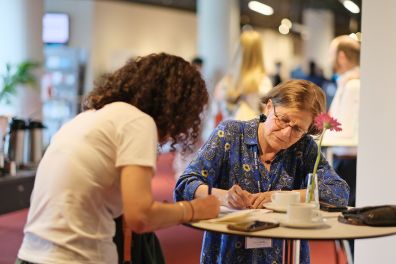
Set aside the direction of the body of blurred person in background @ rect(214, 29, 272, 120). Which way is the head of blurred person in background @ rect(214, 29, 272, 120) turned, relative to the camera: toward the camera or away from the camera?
away from the camera

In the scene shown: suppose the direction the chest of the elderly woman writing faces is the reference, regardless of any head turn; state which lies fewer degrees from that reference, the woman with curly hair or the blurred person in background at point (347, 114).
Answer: the woman with curly hair

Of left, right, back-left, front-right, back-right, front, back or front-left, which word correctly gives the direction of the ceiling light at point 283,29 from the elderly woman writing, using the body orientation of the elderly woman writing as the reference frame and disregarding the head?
back

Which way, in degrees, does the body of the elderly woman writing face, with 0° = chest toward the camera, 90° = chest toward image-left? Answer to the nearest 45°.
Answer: approximately 0°

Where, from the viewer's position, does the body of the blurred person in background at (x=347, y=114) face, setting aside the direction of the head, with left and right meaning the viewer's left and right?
facing to the left of the viewer

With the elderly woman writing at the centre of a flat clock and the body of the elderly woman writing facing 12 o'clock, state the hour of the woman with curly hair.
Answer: The woman with curly hair is roughly at 1 o'clock from the elderly woman writing.

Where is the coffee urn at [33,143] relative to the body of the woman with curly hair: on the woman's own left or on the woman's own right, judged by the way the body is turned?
on the woman's own left

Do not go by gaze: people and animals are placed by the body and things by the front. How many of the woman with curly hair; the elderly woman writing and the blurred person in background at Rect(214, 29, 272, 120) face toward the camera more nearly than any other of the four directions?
1

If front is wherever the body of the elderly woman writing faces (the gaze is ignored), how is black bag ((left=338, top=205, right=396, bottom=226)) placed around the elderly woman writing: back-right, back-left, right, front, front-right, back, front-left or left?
front-left

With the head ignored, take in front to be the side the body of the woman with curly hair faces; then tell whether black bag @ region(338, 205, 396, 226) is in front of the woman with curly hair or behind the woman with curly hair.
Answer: in front

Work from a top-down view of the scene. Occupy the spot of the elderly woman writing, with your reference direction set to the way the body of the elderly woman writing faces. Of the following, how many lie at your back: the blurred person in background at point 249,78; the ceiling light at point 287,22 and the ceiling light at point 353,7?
3

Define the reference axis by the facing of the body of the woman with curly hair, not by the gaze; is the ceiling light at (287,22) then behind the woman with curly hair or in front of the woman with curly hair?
in front

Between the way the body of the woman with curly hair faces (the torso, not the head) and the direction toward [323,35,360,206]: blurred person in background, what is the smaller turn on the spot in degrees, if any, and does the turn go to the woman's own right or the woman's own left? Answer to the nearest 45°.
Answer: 0° — they already face them

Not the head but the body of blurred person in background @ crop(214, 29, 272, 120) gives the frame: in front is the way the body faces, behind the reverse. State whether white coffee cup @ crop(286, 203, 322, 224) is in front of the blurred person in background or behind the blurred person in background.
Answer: behind

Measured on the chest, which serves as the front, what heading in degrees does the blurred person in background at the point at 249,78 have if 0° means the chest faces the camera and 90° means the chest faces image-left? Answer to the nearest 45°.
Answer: approximately 180°

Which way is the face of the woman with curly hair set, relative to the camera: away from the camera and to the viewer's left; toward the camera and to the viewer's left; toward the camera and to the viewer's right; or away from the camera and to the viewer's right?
away from the camera and to the viewer's right

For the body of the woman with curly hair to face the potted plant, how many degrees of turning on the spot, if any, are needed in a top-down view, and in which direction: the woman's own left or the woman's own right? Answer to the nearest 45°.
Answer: approximately 45° to the woman's own left

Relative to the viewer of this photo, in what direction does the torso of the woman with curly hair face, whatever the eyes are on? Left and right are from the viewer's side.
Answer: facing away from the viewer and to the right of the viewer

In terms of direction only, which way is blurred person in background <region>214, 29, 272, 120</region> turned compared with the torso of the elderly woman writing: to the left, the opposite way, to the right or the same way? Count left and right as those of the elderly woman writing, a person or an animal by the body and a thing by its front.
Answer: the opposite way

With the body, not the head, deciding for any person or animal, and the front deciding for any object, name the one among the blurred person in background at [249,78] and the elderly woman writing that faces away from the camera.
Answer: the blurred person in background
